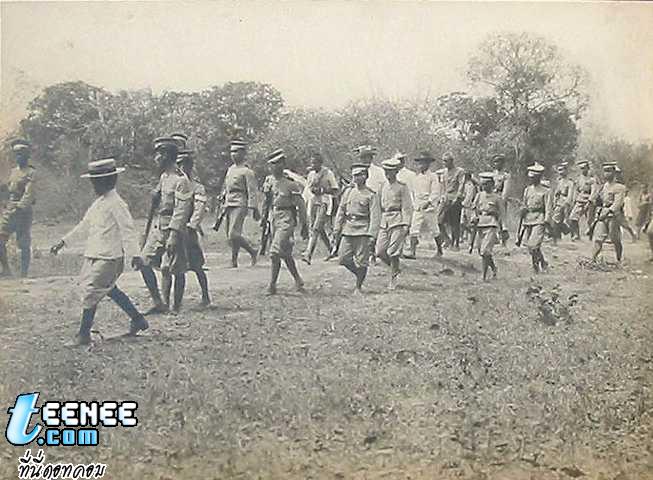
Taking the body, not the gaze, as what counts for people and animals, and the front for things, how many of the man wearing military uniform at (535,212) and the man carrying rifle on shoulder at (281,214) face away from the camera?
0

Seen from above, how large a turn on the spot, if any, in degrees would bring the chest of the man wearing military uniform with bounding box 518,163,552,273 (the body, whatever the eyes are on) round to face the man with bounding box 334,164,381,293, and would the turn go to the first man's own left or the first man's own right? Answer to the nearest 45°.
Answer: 0° — they already face them

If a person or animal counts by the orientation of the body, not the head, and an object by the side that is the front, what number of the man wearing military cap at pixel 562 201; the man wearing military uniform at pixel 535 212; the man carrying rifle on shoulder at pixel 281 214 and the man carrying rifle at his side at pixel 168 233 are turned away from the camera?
0

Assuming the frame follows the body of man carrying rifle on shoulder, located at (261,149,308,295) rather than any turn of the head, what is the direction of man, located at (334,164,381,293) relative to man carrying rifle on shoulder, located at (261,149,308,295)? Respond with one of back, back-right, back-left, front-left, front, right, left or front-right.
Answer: back-left

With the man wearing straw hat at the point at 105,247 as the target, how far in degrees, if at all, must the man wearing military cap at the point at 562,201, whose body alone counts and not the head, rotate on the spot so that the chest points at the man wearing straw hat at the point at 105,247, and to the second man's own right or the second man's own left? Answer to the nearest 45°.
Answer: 0° — they already face them

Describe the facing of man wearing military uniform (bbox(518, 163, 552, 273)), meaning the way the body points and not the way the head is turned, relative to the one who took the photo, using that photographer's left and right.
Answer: facing the viewer and to the left of the viewer

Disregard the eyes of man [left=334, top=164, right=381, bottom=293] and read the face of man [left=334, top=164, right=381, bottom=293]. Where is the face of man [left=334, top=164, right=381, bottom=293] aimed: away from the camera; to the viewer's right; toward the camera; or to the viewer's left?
toward the camera

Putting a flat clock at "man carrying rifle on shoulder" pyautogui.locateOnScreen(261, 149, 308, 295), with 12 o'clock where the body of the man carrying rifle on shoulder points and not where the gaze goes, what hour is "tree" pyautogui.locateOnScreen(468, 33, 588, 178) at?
The tree is roughly at 7 o'clock from the man carrying rifle on shoulder.

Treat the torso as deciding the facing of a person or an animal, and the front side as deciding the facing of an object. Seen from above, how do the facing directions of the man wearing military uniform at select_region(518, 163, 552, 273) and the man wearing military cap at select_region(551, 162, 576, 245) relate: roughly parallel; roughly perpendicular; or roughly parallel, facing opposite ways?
roughly parallel

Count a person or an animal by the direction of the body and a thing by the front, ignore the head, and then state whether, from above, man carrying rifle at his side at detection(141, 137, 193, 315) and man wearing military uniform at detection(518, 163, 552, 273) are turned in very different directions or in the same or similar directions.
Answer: same or similar directions

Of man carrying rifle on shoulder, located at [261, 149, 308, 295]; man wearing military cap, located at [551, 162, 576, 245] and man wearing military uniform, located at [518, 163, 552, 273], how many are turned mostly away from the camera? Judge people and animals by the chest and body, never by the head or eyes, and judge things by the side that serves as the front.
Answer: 0

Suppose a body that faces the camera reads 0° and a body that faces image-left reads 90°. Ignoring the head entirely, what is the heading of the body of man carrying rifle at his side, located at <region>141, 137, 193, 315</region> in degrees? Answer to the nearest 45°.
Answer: approximately 45°

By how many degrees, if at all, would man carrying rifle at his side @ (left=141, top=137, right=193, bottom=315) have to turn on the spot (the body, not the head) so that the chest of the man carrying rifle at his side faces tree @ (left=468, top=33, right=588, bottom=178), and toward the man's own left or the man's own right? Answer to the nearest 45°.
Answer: approximately 135° to the man's own right

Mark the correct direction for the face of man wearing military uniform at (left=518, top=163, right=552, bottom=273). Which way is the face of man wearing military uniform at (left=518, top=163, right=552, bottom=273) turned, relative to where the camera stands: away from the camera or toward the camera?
toward the camera

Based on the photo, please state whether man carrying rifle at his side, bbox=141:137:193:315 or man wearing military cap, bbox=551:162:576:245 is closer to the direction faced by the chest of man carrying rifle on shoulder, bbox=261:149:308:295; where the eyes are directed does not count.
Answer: the man carrying rifle at his side

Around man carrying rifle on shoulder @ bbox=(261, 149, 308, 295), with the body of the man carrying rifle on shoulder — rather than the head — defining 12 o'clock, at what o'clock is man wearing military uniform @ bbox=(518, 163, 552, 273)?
The man wearing military uniform is roughly at 7 o'clock from the man carrying rifle on shoulder.
